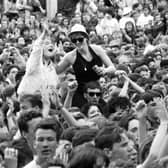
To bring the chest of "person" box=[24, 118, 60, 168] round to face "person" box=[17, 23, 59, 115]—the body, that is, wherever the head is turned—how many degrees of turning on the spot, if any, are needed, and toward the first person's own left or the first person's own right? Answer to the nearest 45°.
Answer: approximately 180°

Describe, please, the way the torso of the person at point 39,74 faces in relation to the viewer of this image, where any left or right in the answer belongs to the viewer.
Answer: facing the viewer and to the right of the viewer

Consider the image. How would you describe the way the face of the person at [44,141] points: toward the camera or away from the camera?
toward the camera

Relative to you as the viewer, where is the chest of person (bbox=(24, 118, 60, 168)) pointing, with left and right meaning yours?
facing the viewer

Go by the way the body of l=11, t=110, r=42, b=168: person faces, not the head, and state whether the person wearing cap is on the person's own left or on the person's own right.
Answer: on the person's own left

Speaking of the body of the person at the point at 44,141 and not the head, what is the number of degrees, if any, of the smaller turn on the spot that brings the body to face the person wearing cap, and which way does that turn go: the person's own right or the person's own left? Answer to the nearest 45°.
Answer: approximately 180°

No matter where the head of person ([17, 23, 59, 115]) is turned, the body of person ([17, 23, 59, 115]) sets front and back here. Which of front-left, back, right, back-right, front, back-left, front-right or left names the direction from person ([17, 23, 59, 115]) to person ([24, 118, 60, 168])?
front-right
